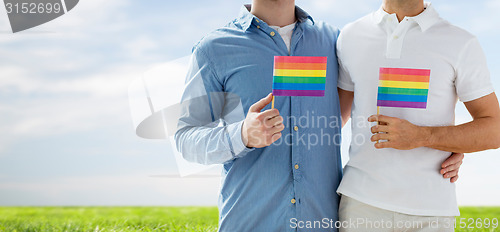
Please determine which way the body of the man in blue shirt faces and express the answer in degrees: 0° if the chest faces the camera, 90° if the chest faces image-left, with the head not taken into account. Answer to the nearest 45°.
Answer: approximately 315°
